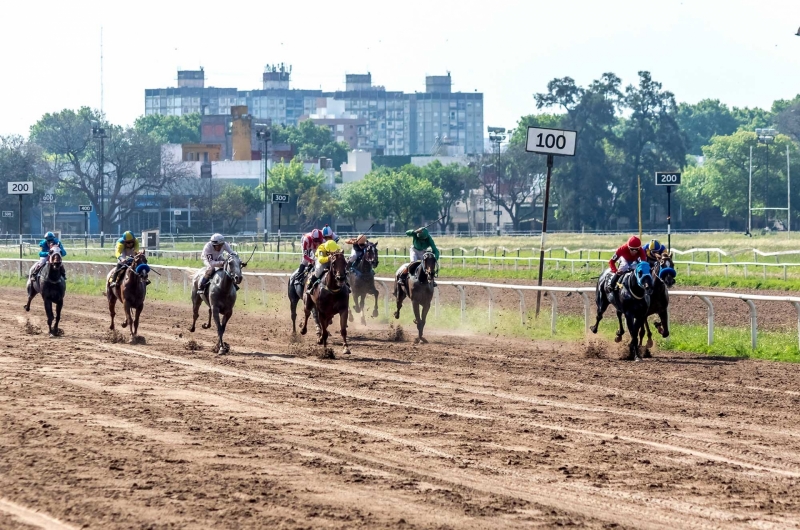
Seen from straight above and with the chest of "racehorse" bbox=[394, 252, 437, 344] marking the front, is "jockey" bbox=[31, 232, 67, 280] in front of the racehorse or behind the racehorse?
behind

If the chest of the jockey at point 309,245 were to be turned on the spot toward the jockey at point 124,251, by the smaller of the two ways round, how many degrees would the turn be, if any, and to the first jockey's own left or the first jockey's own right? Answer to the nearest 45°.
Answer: approximately 135° to the first jockey's own right

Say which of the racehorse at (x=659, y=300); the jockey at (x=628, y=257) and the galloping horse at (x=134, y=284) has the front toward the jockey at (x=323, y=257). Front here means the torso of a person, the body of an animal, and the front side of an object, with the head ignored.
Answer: the galloping horse

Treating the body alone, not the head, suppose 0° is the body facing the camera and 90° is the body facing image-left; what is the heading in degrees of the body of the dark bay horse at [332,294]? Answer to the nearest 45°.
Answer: approximately 315°

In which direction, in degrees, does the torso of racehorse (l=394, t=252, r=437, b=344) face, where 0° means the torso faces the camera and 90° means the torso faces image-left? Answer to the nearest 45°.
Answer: approximately 315°

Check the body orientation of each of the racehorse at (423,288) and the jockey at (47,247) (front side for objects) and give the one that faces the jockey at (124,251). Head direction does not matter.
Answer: the jockey at (47,247)

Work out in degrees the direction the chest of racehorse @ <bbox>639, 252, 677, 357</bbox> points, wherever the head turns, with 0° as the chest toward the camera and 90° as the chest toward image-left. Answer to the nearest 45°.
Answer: approximately 315°

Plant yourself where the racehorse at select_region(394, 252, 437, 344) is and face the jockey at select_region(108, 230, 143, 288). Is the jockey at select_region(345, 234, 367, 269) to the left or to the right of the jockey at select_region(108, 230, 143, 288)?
right
